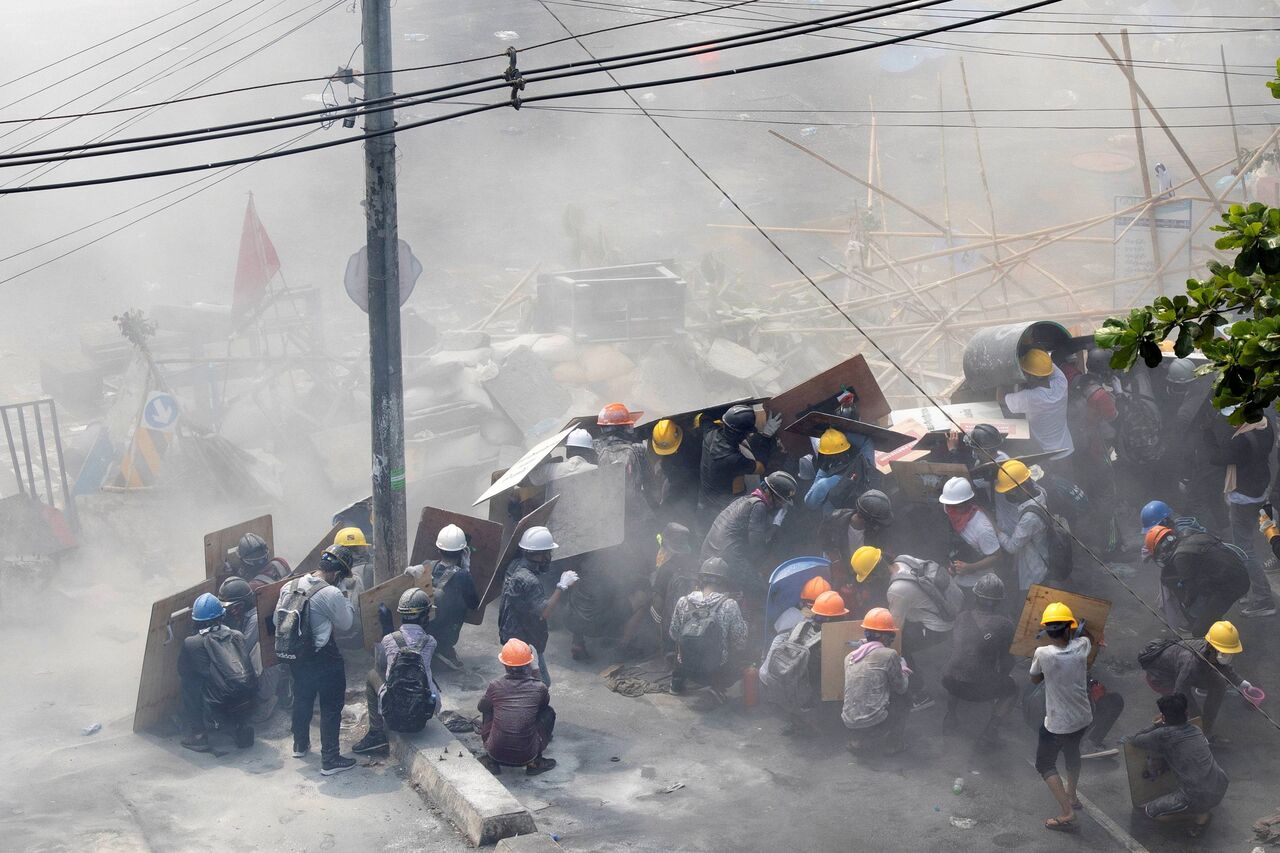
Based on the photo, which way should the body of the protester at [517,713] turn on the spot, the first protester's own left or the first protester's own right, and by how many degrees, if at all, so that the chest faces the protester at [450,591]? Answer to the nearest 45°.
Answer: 0° — they already face them

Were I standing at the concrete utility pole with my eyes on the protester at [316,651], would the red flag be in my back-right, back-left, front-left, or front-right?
back-right

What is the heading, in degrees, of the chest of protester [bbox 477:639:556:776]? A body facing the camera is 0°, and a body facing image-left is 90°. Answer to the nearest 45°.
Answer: approximately 180°

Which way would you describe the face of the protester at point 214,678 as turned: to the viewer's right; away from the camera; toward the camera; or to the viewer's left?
away from the camera

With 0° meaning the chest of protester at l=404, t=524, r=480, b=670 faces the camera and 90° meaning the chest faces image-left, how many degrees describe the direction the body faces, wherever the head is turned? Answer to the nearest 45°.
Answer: approximately 135°

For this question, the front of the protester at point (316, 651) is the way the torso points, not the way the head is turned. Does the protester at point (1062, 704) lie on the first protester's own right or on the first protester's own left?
on the first protester's own right

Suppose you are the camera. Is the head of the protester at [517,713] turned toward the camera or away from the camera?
away from the camera

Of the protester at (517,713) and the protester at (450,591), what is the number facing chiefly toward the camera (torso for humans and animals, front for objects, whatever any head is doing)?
0

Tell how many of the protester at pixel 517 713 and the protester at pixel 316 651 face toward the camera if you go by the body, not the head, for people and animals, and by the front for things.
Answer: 0

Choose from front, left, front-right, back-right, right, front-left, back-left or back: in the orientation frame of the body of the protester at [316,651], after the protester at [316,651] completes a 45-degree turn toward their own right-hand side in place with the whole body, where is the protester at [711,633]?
front

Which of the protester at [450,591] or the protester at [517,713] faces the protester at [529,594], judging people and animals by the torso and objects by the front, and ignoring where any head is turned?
the protester at [517,713]

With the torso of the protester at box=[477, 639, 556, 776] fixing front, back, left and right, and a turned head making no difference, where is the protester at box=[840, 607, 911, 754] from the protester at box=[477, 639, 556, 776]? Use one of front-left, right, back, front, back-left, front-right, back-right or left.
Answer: right

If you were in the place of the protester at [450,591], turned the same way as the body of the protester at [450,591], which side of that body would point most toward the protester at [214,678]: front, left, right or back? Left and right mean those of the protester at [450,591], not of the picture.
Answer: left

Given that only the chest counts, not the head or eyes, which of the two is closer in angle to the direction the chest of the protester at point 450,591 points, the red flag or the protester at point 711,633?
the red flag

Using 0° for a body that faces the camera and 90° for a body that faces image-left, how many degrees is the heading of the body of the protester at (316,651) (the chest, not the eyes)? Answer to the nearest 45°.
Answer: approximately 225°
